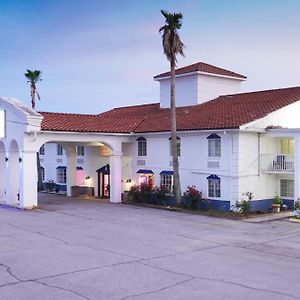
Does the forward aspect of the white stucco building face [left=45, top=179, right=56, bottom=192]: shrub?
no

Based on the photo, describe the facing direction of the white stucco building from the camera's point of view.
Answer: facing the viewer and to the left of the viewer

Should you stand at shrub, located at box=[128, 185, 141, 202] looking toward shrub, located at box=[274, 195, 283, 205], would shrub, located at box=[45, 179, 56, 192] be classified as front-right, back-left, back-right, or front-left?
back-left
